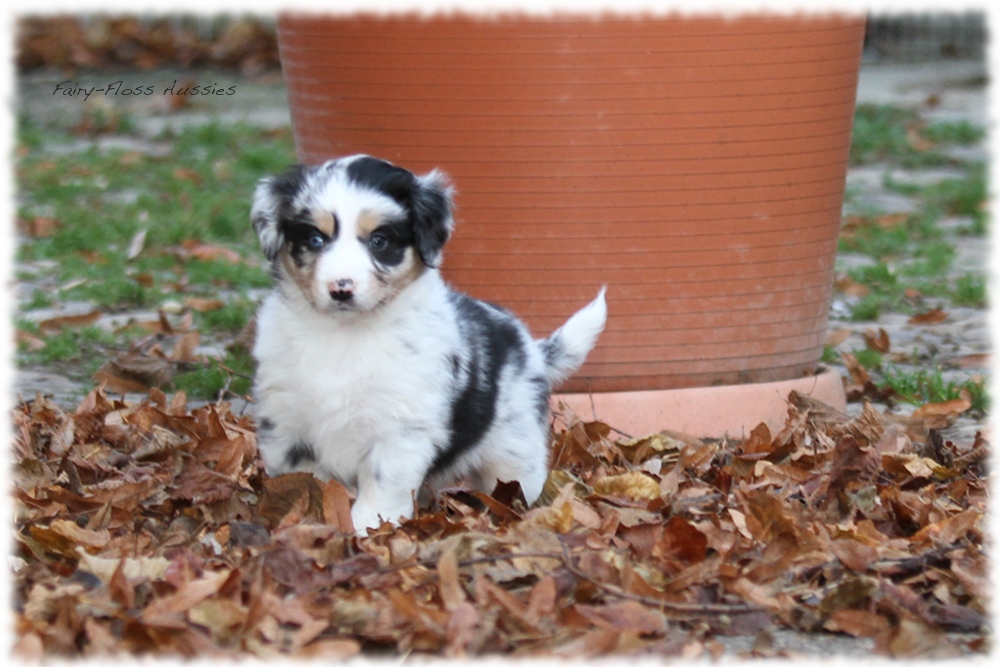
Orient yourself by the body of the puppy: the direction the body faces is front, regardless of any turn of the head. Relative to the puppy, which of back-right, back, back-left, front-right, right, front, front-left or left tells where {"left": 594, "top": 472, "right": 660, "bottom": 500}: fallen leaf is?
back-left

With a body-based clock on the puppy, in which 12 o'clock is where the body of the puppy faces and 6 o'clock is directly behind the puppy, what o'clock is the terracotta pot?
The terracotta pot is roughly at 6 o'clock from the puppy.

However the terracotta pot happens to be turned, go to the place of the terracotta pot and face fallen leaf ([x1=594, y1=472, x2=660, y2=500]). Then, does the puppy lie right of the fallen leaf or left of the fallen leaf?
right

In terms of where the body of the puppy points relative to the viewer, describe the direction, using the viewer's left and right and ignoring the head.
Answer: facing the viewer and to the left of the viewer
